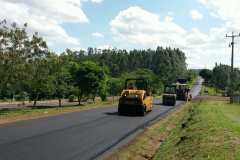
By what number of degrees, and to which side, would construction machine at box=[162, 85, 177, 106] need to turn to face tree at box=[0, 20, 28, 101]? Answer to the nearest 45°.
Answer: approximately 45° to its right

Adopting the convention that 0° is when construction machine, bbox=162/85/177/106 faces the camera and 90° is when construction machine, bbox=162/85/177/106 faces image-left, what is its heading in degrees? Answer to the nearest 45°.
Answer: approximately 0°

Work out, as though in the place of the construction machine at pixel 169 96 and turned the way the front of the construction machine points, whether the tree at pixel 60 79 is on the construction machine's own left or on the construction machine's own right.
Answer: on the construction machine's own right

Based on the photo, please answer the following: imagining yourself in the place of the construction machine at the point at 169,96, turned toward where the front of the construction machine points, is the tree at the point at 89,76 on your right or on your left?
on your right
